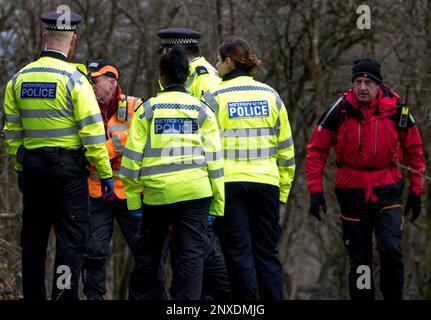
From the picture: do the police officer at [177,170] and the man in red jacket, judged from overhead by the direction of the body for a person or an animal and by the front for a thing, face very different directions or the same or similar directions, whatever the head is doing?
very different directions

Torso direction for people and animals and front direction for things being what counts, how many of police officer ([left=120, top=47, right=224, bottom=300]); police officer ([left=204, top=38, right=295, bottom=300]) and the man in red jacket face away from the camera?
2

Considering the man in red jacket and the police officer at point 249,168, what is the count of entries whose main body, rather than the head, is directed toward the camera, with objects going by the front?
1

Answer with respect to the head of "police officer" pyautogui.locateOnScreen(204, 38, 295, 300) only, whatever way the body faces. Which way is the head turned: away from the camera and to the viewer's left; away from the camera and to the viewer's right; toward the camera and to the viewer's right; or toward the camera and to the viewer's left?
away from the camera and to the viewer's left

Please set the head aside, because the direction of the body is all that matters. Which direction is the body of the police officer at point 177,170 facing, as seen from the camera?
away from the camera

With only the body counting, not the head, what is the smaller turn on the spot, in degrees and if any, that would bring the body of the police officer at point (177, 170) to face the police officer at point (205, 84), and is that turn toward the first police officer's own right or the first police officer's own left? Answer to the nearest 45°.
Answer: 0° — they already face them

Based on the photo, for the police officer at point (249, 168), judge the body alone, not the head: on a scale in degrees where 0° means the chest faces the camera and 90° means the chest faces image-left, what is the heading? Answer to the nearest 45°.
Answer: approximately 180°

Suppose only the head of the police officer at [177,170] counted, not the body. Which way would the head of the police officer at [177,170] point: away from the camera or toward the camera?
away from the camera

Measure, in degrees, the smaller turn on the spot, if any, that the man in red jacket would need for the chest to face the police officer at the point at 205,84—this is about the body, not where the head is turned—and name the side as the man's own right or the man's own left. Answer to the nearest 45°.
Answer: approximately 90° to the man's own right

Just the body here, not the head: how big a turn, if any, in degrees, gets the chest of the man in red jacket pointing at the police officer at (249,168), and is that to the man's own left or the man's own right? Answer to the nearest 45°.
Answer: approximately 45° to the man's own right
